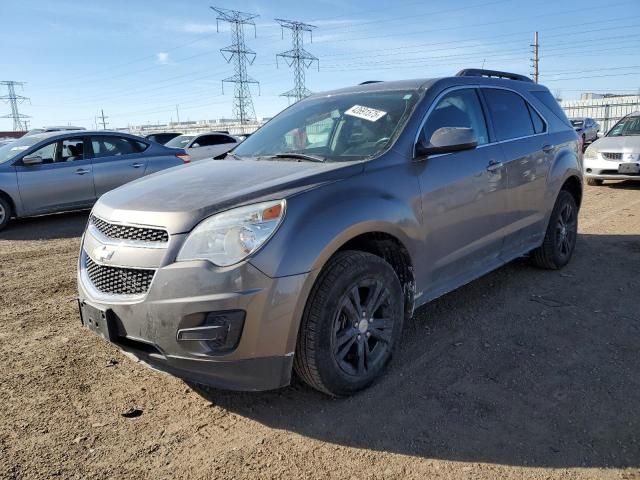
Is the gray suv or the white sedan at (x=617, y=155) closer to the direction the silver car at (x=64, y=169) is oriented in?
the gray suv

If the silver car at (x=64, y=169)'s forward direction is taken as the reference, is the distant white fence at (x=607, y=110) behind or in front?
behind

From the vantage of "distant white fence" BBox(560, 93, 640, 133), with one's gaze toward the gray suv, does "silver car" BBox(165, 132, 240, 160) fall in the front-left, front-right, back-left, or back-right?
front-right

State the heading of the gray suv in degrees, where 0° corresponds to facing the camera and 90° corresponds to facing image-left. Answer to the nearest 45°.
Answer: approximately 45°

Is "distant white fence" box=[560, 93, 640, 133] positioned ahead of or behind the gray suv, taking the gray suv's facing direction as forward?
behind

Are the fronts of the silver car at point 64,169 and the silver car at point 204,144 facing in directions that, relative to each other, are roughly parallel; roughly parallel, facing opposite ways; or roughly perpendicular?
roughly parallel

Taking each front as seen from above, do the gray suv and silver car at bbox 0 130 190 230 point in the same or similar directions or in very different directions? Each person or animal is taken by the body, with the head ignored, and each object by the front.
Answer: same or similar directions

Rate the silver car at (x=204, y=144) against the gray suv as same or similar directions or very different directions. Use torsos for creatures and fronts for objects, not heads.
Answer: same or similar directions

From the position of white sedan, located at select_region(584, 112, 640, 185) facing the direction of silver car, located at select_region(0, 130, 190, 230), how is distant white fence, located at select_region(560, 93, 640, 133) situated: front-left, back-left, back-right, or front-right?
back-right

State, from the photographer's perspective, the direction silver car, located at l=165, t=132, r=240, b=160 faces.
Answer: facing the viewer and to the left of the viewer

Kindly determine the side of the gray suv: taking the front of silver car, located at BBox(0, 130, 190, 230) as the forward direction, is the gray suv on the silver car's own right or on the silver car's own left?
on the silver car's own left

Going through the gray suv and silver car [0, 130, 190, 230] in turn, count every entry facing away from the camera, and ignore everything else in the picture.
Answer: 0

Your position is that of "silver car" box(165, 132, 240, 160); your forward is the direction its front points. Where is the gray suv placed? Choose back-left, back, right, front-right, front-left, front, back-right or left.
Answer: front-left
